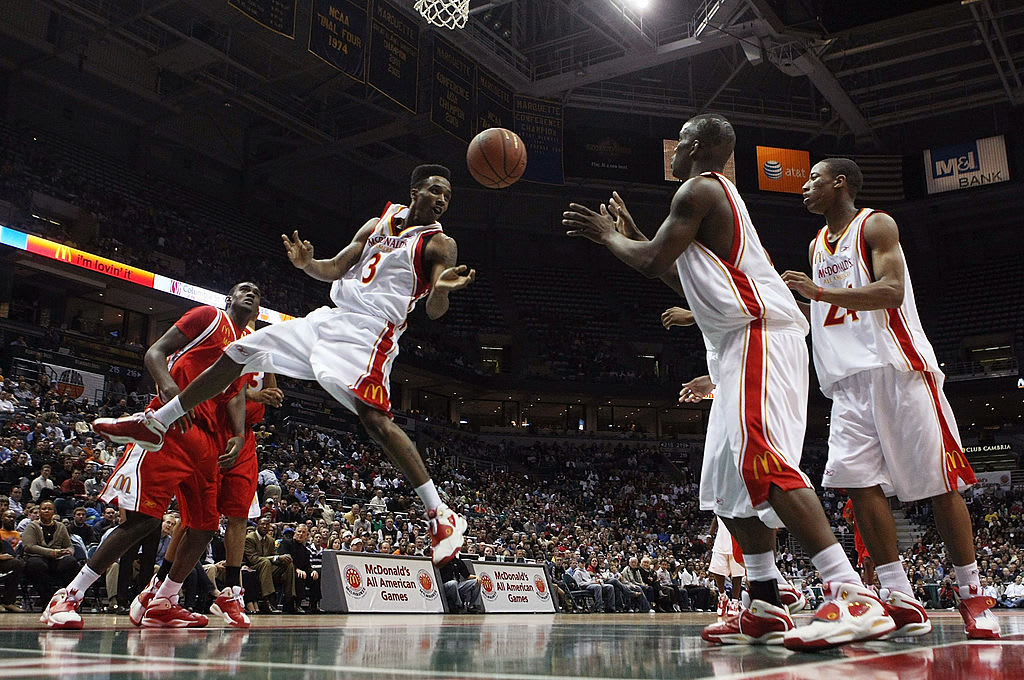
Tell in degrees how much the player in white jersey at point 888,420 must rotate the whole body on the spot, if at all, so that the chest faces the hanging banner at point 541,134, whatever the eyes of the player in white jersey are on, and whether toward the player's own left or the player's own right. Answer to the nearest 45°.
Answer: approximately 90° to the player's own right

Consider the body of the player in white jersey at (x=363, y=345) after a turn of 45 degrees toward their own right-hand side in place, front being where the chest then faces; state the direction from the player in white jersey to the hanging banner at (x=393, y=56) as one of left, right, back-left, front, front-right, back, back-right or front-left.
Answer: right

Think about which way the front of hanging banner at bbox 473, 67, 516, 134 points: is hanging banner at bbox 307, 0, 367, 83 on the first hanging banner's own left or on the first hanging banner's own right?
on the first hanging banner's own right

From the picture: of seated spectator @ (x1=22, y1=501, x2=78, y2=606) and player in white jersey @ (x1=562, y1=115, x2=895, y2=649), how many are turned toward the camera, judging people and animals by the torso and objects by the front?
1

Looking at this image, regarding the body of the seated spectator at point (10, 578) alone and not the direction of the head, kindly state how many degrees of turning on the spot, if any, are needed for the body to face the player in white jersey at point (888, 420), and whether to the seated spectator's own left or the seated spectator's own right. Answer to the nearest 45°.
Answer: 0° — they already face them

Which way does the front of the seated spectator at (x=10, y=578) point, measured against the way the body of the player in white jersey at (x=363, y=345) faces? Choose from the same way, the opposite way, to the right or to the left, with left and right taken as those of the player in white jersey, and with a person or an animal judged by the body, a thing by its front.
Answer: to the left
